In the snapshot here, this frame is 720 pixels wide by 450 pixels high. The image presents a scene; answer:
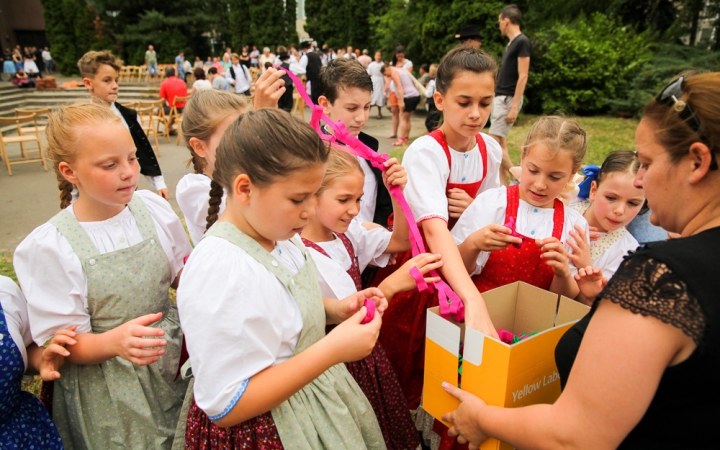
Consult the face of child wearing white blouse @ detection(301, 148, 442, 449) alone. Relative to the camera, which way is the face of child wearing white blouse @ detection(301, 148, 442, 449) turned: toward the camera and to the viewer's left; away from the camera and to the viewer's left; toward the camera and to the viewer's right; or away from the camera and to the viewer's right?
toward the camera and to the viewer's right

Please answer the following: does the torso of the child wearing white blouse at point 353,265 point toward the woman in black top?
yes

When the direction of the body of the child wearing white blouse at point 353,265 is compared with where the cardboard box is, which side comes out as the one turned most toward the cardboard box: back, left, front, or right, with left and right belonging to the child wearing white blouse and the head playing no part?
front

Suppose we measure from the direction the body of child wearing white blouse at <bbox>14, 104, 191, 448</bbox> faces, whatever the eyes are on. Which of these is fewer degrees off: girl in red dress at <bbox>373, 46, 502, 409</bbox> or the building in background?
the girl in red dress

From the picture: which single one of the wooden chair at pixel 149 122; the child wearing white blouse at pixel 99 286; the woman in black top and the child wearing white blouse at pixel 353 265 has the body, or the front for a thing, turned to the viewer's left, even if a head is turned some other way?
the woman in black top

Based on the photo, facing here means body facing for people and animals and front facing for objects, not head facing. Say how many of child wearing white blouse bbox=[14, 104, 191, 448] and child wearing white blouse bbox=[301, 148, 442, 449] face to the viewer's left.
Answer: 0

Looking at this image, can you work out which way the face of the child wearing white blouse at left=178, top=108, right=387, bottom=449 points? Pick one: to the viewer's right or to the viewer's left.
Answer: to the viewer's right

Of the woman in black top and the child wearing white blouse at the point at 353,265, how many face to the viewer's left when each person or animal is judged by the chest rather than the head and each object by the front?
1

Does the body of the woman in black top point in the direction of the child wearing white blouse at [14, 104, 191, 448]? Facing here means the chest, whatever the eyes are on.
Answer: yes

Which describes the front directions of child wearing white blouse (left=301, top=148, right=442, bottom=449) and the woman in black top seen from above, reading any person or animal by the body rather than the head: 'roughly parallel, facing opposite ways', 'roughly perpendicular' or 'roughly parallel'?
roughly parallel, facing opposite ways

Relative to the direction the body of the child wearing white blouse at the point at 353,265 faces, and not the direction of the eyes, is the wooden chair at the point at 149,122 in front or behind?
behind

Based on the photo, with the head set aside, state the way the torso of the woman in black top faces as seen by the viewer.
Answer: to the viewer's left

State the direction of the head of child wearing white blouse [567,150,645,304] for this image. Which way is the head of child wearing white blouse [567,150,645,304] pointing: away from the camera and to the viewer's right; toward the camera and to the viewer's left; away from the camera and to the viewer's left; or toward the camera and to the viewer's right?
toward the camera and to the viewer's left

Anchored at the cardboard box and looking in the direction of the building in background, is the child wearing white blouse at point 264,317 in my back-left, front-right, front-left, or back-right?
front-left

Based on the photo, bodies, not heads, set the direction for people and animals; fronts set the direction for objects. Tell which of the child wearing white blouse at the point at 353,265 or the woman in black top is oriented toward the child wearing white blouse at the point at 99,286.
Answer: the woman in black top

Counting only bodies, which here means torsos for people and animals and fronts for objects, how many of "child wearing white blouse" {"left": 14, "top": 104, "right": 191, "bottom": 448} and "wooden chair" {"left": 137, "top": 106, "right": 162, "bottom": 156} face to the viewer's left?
0

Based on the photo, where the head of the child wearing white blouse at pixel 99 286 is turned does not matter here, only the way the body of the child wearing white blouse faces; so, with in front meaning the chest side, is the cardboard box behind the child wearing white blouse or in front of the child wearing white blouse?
in front

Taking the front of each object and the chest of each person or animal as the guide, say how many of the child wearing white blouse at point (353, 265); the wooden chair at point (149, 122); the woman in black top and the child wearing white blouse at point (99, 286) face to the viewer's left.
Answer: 1
